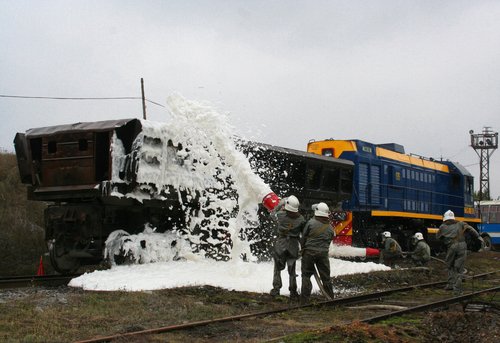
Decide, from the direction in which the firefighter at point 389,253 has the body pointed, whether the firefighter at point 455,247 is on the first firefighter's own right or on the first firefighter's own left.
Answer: on the first firefighter's own left

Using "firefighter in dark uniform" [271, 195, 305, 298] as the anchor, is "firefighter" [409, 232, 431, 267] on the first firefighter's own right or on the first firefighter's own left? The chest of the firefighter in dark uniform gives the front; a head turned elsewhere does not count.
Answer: on the first firefighter's own right

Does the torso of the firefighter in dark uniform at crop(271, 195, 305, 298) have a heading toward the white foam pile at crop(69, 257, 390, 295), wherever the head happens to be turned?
yes

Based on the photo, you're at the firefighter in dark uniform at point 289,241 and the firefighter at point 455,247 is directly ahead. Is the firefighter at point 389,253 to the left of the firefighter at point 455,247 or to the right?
left

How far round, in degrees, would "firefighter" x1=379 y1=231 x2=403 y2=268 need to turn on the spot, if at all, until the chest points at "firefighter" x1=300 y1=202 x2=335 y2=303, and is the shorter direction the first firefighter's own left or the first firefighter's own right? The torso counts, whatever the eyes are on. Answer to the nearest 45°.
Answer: approximately 90° to the first firefighter's own left

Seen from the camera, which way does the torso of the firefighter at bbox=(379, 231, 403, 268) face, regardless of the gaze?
to the viewer's left

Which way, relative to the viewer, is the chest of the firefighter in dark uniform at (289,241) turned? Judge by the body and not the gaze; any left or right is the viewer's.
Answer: facing away from the viewer and to the left of the viewer
